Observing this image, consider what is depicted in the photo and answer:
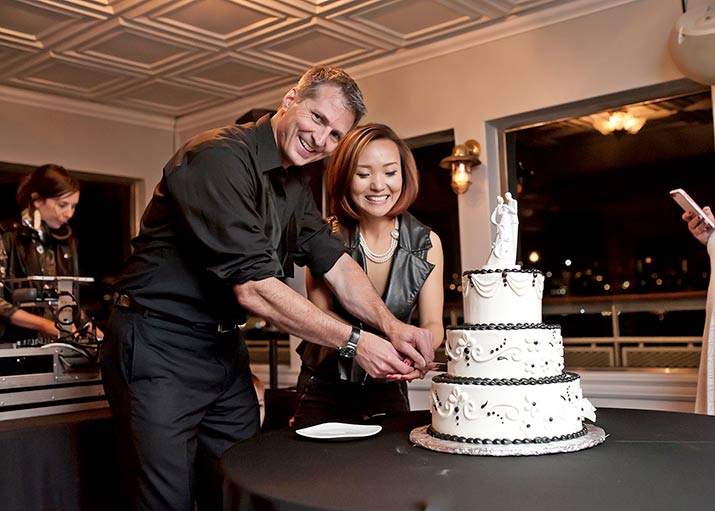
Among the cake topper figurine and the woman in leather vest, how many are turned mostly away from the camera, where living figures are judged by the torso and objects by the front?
0

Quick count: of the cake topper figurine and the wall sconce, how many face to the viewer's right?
0

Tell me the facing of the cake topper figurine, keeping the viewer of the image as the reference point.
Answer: facing the viewer

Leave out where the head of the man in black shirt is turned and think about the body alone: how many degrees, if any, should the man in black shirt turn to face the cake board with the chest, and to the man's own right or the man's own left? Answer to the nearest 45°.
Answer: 0° — they already face it

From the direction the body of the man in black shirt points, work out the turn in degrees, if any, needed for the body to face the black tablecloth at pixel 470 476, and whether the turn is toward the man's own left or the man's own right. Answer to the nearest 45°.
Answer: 0° — they already face it

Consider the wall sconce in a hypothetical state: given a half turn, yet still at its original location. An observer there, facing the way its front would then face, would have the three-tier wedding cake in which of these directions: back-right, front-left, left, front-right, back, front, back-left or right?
back-right

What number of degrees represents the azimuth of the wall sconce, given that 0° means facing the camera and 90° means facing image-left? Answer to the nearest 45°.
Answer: approximately 45°

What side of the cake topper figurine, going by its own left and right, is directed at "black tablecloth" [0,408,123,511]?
right

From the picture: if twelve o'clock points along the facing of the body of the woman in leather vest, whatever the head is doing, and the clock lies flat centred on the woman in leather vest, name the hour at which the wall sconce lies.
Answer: The wall sconce is roughly at 8 o'clock from the woman in leather vest.

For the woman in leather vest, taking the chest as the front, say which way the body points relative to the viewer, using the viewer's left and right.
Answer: facing the viewer and to the right of the viewer

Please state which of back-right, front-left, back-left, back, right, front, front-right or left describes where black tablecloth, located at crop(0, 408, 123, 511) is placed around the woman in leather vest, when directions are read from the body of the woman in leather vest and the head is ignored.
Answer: back-right

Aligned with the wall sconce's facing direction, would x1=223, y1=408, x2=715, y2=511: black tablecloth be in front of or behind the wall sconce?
in front

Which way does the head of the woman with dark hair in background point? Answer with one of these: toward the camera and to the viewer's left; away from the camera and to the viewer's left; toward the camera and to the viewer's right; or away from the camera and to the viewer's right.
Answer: toward the camera and to the viewer's right

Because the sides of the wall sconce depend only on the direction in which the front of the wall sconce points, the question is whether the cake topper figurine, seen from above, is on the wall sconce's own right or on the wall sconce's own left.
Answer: on the wall sconce's own left
